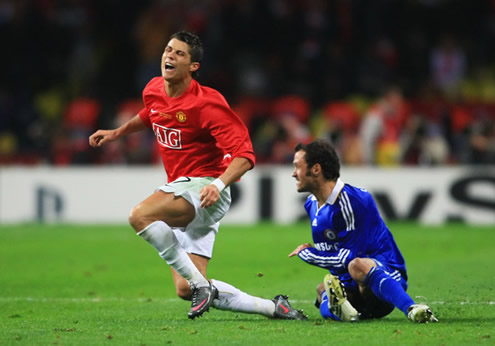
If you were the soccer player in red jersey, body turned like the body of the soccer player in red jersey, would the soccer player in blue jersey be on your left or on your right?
on your left

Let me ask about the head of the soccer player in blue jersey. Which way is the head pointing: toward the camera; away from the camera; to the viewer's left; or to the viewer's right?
to the viewer's left

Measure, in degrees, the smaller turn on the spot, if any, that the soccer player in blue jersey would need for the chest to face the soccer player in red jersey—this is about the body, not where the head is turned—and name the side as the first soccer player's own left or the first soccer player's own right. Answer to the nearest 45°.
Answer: approximately 45° to the first soccer player's own right

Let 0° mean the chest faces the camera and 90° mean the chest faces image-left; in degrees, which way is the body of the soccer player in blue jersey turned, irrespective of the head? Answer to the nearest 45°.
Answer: approximately 45°

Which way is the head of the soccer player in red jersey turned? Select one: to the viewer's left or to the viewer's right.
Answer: to the viewer's left

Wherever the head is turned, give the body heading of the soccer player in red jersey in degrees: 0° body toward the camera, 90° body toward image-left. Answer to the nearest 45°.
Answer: approximately 45°
